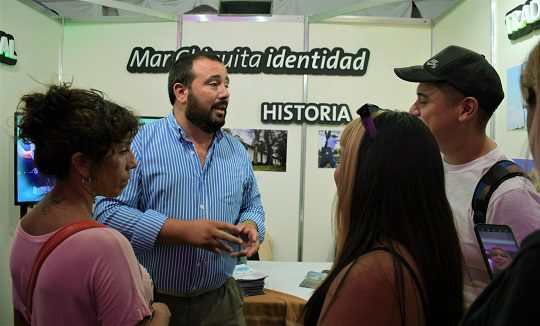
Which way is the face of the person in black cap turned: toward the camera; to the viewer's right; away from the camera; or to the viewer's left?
to the viewer's left

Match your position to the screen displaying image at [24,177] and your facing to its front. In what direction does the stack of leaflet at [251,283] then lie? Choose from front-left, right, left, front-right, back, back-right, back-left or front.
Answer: front-left

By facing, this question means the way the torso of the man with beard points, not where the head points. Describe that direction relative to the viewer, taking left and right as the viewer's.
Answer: facing the viewer and to the right of the viewer

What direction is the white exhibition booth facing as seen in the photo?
toward the camera

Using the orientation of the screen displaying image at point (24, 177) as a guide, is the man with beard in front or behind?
in front

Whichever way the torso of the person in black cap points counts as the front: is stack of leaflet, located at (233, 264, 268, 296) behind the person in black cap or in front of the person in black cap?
in front

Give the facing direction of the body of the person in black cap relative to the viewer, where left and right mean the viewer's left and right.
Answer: facing to the left of the viewer
